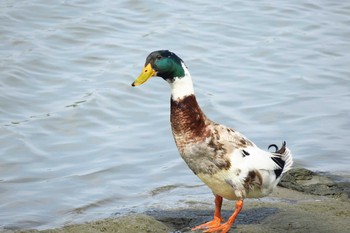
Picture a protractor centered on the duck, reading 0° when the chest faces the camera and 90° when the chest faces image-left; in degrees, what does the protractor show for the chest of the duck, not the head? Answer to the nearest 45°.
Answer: approximately 90°
